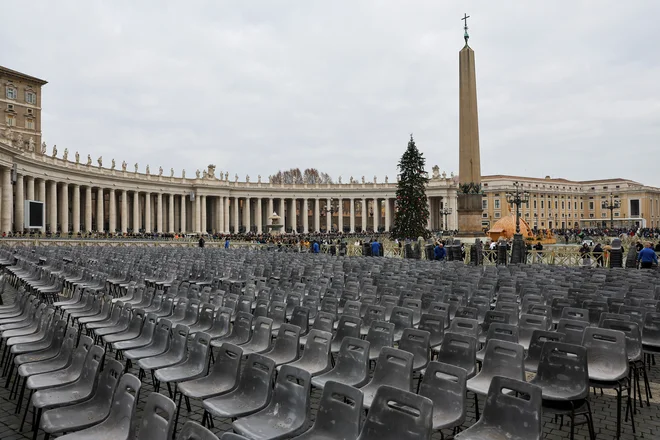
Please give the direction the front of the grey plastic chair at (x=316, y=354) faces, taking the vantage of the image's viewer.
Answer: facing the viewer and to the left of the viewer

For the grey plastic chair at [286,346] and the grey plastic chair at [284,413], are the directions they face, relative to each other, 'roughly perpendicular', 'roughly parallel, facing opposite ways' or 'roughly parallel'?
roughly parallel

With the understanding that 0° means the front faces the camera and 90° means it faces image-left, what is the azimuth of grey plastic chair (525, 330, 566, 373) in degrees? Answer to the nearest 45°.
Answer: approximately 45°

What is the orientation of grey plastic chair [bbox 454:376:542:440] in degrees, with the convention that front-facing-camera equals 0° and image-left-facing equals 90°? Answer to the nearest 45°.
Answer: approximately 45°

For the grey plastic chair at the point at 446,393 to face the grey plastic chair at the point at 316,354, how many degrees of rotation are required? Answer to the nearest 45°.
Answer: approximately 90° to its right

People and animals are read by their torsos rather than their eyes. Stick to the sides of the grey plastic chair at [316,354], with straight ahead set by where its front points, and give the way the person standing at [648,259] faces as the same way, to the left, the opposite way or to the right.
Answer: the opposite way

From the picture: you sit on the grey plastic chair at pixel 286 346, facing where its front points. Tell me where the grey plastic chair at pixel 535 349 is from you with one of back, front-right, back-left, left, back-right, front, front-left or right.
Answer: back-left

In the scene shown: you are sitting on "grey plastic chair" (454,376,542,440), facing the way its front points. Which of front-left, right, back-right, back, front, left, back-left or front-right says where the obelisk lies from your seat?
back-right

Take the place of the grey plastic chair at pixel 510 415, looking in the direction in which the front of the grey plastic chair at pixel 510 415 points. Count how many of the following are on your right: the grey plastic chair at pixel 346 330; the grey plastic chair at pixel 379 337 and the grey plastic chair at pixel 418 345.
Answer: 3

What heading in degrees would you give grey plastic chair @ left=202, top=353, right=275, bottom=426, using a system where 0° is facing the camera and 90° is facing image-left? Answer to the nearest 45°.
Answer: approximately 45°

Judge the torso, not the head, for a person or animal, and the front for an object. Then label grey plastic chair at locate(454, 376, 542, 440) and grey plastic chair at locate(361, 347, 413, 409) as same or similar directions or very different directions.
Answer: same or similar directions

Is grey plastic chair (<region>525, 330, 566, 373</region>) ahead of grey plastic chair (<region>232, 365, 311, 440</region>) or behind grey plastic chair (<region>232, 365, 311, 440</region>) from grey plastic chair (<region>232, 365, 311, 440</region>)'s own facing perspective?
behind

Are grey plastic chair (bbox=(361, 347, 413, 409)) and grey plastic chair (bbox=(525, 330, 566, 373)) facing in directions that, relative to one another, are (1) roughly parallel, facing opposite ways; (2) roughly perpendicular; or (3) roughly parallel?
roughly parallel

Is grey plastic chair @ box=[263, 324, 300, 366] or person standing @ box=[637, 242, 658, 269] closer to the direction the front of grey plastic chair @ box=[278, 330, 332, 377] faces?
the grey plastic chair

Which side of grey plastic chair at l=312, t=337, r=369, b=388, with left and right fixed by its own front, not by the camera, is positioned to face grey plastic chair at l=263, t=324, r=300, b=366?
right
